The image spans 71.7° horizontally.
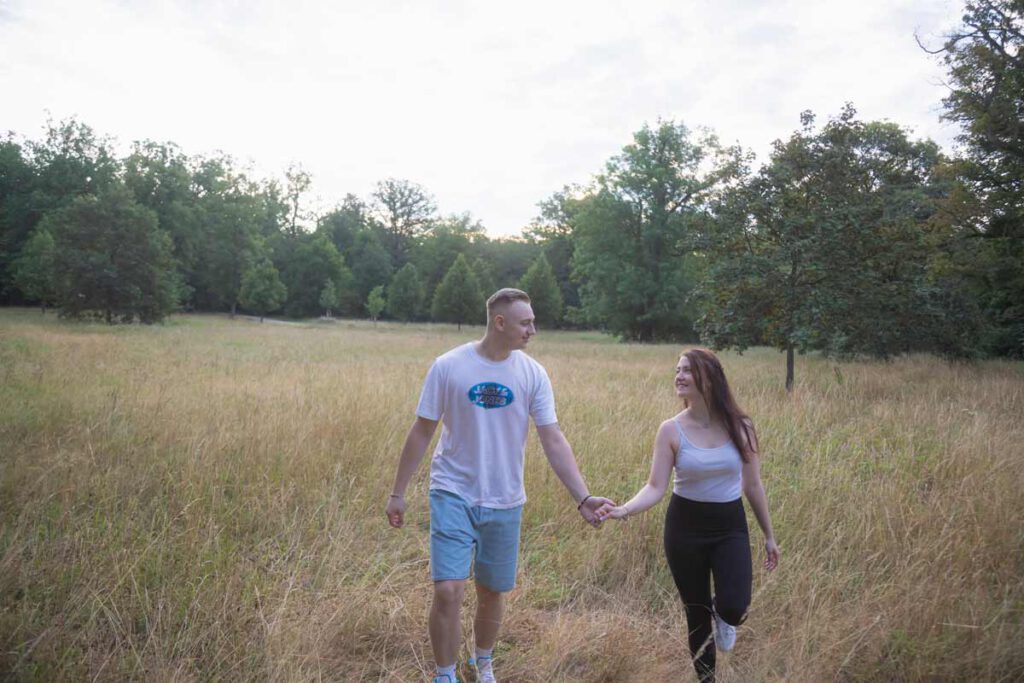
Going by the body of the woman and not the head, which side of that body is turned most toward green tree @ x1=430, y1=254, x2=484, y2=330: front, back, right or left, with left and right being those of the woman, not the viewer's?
back

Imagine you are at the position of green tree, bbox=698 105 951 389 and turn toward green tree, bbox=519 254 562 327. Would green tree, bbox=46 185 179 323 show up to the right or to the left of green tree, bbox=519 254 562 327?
left

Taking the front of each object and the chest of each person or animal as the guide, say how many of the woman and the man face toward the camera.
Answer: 2

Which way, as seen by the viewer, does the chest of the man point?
toward the camera

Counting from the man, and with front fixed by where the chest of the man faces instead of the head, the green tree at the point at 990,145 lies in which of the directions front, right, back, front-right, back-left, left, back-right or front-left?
back-left

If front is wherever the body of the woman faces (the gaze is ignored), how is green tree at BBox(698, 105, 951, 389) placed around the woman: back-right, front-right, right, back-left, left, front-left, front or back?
back

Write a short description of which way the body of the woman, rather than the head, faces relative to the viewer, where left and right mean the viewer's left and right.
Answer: facing the viewer

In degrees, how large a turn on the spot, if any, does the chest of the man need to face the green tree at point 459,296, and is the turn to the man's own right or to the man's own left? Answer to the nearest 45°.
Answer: approximately 180°

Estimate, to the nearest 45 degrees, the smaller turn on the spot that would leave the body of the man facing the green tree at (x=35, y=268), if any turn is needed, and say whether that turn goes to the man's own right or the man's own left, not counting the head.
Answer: approximately 135° to the man's own right

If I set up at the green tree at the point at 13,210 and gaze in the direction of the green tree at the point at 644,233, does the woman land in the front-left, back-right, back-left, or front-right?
front-right

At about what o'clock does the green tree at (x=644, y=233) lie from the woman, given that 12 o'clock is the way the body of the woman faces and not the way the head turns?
The green tree is roughly at 6 o'clock from the woman.

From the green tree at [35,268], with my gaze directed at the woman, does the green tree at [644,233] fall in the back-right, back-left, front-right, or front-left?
front-left
